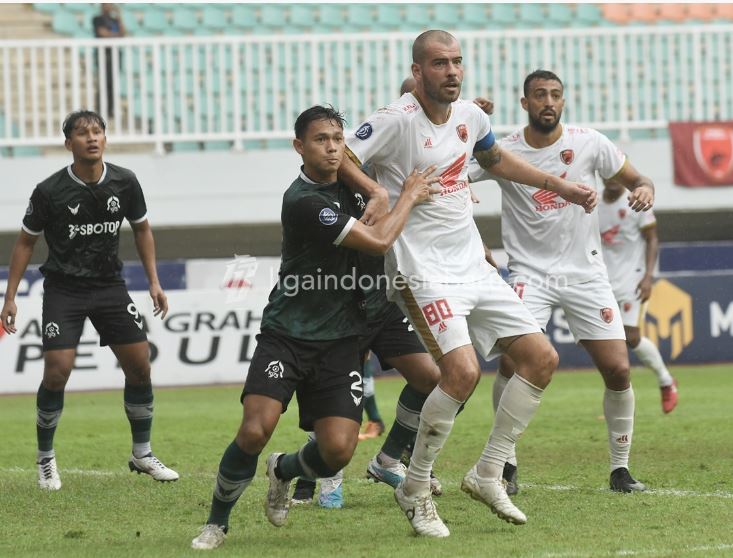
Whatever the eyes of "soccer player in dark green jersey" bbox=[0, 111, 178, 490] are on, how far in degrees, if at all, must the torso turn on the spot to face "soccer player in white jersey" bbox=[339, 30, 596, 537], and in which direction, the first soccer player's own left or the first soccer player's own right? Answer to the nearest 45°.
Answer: approximately 45° to the first soccer player's own left

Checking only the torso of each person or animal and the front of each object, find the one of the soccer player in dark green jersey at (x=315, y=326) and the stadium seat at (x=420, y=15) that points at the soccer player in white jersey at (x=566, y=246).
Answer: the stadium seat

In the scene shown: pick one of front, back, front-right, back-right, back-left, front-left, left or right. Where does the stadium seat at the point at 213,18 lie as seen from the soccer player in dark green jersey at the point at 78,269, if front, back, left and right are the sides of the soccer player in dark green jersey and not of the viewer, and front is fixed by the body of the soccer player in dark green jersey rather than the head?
back

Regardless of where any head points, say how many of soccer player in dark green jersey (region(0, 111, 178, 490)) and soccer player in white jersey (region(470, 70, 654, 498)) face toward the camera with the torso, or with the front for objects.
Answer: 2

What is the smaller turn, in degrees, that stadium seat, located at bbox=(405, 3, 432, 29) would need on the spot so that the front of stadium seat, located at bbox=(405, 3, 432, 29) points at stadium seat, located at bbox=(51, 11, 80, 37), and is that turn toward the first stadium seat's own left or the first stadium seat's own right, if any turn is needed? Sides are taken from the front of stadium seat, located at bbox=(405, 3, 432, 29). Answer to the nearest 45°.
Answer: approximately 90° to the first stadium seat's own right

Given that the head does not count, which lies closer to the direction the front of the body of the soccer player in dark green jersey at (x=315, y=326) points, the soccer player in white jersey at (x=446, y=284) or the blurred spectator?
the soccer player in white jersey

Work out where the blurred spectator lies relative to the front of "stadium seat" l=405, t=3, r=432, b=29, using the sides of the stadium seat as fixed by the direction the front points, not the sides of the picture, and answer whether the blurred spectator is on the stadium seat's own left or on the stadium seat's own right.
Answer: on the stadium seat's own right

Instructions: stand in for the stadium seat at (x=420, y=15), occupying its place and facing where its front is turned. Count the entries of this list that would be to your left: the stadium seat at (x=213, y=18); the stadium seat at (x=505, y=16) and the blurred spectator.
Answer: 1

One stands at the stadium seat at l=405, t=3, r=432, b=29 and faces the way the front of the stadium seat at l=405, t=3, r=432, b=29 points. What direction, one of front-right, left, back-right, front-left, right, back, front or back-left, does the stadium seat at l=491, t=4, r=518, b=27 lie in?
left

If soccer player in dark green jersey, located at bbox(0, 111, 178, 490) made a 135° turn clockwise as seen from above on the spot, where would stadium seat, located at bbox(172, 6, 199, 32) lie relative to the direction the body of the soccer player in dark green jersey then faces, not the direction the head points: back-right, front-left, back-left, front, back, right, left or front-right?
front-right

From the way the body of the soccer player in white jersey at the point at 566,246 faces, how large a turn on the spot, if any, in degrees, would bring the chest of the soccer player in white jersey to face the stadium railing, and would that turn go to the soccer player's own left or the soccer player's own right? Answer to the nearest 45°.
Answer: approximately 180°
